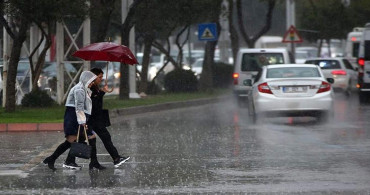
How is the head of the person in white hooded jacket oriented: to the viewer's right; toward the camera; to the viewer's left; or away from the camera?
to the viewer's right

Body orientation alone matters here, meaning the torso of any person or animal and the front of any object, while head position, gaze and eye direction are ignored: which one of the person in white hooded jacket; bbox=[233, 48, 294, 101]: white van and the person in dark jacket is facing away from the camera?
the white van

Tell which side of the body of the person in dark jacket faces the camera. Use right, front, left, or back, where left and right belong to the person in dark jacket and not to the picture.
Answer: right

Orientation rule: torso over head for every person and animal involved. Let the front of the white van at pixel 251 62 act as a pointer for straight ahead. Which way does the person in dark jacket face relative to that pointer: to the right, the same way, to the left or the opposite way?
to the right

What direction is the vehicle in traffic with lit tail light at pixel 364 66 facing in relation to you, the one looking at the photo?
facing away from the viewer

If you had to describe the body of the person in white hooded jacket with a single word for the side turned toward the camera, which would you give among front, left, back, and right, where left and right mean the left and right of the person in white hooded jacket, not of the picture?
right

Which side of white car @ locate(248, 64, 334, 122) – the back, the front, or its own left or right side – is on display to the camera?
back

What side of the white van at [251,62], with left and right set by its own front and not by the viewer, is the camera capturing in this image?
back

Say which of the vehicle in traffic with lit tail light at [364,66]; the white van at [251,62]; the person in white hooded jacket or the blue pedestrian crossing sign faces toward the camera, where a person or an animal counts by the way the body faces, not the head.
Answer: the blue pedestrian crossing sign

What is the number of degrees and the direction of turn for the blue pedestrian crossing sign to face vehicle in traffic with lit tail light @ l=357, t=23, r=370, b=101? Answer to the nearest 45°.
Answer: approximately 45° to its left

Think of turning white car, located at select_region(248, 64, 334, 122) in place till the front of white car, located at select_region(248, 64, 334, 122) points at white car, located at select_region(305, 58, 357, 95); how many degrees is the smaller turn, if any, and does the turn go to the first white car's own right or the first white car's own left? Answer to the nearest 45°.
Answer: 0° — it already faces it

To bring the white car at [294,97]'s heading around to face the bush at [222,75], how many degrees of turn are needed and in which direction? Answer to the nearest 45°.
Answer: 0° — it already faces it
